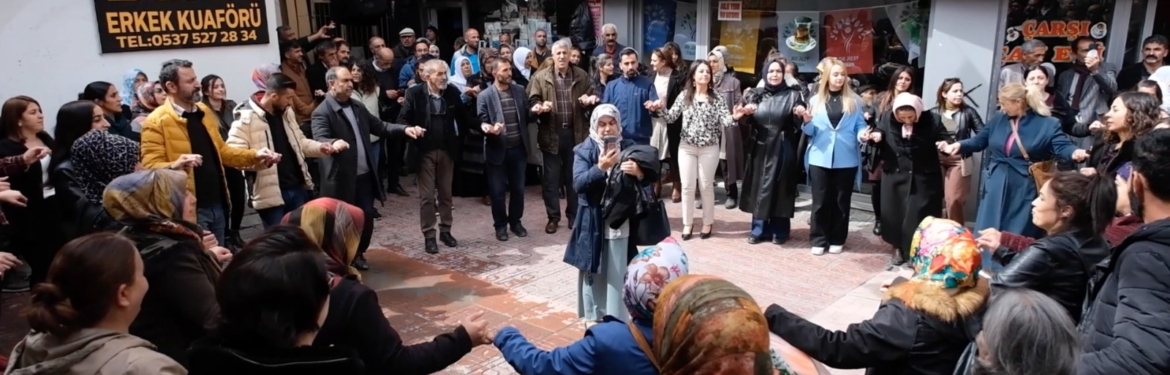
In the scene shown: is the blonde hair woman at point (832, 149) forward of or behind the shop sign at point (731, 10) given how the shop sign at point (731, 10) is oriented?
forward

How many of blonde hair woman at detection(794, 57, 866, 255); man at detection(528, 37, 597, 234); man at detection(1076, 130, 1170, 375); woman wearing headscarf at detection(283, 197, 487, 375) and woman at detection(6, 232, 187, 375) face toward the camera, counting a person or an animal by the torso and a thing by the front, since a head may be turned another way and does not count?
2

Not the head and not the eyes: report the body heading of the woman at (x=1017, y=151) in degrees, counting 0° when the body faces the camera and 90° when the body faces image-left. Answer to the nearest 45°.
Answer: approximately 45°

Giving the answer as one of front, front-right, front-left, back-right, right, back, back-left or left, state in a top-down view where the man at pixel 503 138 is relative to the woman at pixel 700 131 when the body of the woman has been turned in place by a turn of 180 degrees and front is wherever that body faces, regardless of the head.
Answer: left

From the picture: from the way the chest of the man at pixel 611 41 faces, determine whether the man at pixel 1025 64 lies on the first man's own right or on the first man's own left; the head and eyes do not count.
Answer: on the first man's own left

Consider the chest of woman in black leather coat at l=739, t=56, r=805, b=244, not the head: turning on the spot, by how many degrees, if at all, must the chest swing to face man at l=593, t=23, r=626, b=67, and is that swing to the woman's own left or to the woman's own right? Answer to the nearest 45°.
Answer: approximately 135° to the woman's own right

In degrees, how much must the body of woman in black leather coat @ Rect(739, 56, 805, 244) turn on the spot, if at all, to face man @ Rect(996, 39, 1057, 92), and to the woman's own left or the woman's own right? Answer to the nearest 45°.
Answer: approximately 90° to the woman's own left

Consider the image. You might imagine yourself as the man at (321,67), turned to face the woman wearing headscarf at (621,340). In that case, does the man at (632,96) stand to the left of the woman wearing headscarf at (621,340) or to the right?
left

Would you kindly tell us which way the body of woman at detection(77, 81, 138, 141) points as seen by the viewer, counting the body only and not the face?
to the viewer's right

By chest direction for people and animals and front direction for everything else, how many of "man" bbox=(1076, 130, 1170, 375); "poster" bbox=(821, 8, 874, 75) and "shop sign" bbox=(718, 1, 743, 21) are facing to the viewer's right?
0

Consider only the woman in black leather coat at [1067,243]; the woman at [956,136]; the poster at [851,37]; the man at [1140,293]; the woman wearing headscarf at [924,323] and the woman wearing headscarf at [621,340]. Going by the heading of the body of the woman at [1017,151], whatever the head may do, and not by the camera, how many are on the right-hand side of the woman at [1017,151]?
2

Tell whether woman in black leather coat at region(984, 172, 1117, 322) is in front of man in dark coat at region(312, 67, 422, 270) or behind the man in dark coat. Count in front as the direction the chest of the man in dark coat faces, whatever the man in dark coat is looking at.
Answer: in front

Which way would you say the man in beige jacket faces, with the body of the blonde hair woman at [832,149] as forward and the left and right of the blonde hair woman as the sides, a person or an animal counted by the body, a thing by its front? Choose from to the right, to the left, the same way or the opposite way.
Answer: to the left

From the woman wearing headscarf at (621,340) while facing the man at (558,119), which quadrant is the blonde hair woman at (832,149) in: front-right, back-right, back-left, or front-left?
front-right

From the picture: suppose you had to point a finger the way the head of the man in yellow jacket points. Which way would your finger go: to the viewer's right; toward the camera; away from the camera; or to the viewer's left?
to the viewer's right

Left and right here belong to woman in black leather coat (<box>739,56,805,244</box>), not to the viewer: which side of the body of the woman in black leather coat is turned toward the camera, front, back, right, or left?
front

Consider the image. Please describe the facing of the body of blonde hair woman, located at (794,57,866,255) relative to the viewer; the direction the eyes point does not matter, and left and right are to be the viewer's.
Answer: facing the viewer

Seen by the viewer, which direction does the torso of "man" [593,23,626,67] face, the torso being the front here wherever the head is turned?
toward the camera
